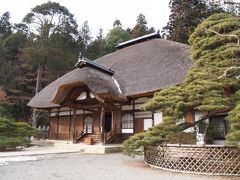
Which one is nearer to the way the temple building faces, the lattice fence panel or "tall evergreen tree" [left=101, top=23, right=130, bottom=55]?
the lattice fence panel

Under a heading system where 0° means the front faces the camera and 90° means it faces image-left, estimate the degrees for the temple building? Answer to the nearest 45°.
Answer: approximately 45°

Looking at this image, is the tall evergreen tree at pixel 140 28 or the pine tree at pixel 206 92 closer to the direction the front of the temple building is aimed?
the pine tree

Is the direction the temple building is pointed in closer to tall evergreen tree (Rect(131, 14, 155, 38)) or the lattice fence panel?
the lattice fence panel

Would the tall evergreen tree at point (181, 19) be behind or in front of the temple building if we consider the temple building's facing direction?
behind

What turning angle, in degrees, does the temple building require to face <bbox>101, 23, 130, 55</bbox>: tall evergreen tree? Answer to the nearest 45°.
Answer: approximately 135° to its right

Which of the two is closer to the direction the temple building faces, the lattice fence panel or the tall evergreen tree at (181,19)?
the lattice fence panel

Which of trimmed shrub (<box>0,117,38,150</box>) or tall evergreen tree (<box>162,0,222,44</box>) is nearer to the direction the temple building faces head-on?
the trimmed shrub

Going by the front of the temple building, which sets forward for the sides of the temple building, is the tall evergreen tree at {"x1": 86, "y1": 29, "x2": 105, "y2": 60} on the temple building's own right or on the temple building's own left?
on the temple building's own right
